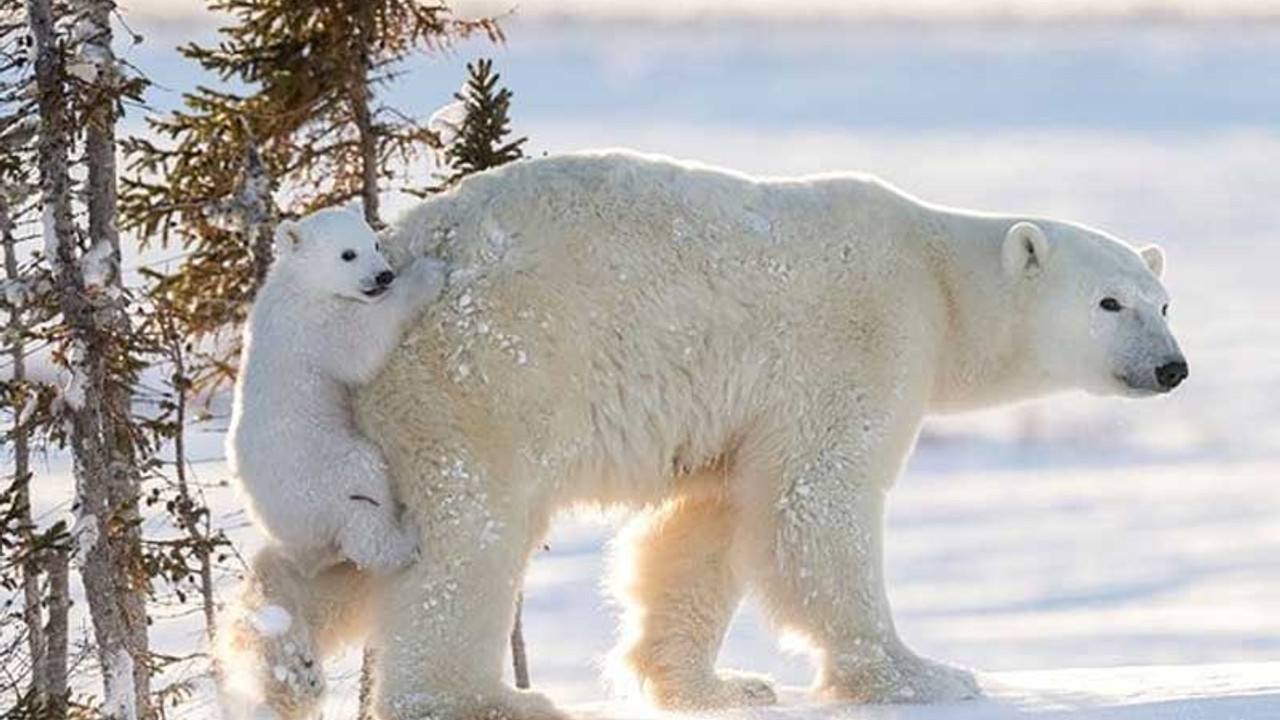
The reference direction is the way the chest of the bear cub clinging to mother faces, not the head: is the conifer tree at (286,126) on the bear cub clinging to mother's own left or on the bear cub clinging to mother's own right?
on the bear cub clinging to mother's own left

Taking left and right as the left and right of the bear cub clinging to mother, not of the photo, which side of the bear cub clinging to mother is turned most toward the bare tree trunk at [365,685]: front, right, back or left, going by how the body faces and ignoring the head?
left

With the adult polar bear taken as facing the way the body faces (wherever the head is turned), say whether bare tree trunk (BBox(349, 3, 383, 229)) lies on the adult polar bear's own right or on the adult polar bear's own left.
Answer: on the adult polar bear's own left

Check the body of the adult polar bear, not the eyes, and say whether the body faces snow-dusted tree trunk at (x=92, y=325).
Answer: no

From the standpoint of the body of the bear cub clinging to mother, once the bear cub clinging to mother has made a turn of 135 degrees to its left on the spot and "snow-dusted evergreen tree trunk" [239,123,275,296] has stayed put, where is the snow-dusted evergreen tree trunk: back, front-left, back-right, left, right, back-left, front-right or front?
front-right

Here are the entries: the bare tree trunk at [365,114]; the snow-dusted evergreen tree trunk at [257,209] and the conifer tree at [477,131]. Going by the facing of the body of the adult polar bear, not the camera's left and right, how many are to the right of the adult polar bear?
0

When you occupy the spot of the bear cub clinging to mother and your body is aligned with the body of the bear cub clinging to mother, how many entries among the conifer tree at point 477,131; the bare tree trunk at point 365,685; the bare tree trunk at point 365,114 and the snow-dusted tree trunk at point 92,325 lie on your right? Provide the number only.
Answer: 0

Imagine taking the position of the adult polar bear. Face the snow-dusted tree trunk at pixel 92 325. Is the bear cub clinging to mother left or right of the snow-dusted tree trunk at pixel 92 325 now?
left

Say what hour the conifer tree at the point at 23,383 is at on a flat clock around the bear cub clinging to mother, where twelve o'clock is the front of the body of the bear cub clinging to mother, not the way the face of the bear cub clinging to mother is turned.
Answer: The conifer tree is roughly at 8 o'clock from the bear cub clinging to mother.

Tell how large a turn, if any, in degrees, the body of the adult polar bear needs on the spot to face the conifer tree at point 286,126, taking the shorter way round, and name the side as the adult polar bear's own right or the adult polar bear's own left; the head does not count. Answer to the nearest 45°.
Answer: approximately 135° to the adult polar bear's own left

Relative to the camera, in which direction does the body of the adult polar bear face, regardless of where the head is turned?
to the viewer's right

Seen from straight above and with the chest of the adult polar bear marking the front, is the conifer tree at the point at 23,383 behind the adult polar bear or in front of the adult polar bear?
behind

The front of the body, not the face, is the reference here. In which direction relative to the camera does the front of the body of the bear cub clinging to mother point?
to the viewer's right

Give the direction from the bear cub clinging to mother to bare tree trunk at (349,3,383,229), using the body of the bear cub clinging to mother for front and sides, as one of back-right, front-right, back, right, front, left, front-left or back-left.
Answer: left
